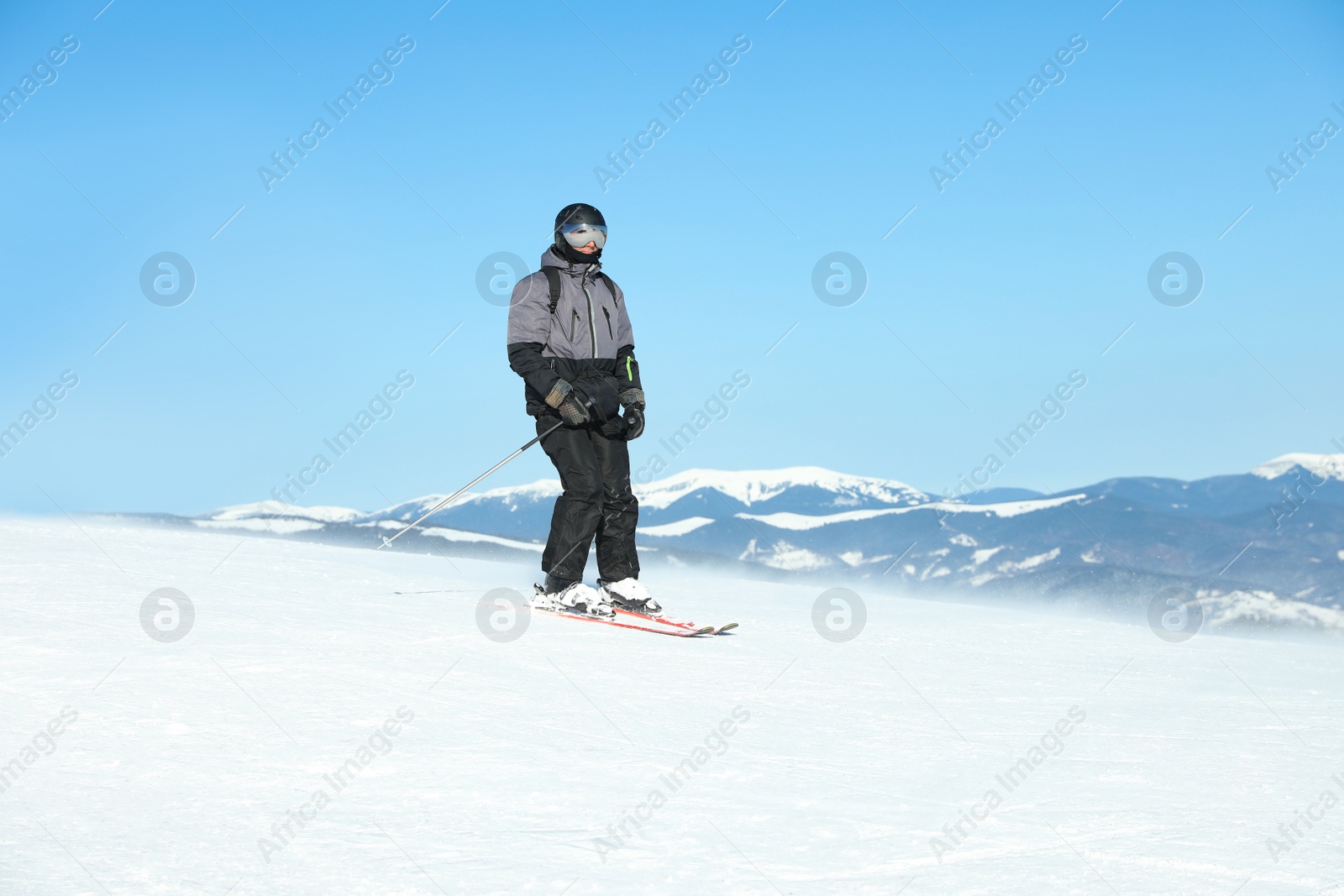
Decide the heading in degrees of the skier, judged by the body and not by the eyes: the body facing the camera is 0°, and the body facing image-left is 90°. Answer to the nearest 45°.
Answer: approximately 315°

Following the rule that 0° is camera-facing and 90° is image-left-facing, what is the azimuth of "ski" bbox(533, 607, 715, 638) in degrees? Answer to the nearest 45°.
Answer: approximately 315°

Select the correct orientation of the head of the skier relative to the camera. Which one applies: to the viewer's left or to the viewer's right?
to the viewer's right
